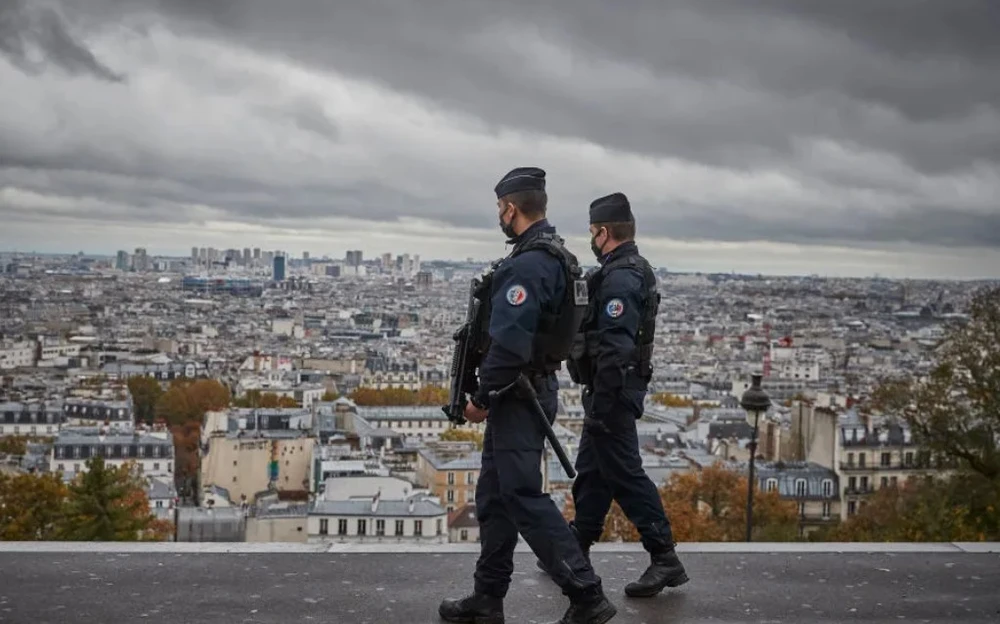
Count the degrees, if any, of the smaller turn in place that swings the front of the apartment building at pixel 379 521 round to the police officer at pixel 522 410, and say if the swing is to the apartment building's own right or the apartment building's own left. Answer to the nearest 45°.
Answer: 0° — it already faces them

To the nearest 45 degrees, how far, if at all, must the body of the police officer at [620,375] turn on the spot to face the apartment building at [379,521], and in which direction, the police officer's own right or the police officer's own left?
approximately 90° to the police officer's own right

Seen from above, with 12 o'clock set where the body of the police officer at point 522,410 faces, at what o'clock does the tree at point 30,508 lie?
The tree is roughly at 2 o'clock from the police officer.

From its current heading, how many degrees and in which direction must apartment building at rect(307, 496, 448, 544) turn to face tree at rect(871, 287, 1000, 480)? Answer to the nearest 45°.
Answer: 0° — it already faces it

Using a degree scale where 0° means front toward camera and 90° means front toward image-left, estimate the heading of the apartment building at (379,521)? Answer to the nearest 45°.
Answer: approximately 0°

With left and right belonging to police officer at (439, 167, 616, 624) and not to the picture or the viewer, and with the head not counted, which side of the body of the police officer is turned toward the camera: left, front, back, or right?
left

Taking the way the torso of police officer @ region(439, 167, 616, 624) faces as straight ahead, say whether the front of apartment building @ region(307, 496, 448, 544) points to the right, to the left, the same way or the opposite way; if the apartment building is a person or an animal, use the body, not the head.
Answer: to the left

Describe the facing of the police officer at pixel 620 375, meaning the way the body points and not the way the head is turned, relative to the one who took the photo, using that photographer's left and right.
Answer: facing to the left of the viewer
